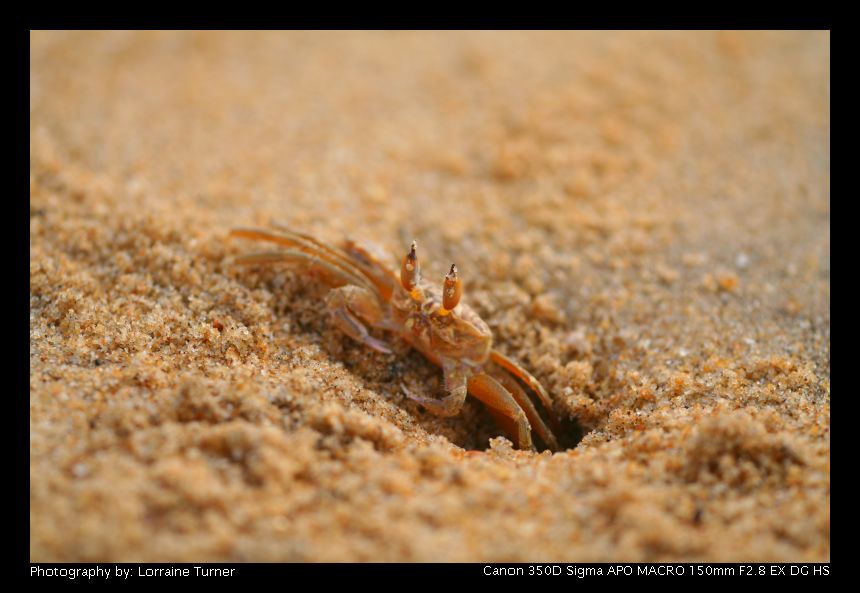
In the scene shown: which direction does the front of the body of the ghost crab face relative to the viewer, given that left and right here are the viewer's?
facing the viewer and to the left of the viewer
